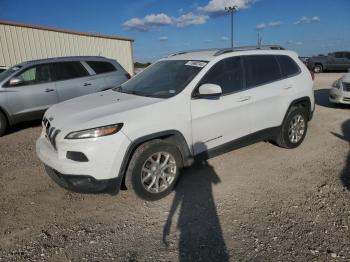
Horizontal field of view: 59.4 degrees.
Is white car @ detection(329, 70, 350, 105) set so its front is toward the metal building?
no

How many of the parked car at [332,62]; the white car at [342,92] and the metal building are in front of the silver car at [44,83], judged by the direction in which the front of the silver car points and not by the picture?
0

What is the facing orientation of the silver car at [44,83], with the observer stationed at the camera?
facing the viewer and to the left of the viewer

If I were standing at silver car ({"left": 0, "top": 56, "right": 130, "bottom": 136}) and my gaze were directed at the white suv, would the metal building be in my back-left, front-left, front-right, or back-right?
back-left

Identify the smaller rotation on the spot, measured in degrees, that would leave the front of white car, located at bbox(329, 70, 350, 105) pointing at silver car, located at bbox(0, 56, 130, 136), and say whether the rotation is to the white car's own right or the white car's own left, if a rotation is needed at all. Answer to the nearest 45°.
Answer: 0° — it already faces it

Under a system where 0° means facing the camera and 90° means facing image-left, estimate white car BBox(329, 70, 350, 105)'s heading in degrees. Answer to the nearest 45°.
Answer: approximately 45°

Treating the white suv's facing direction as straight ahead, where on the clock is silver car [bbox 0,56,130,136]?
The silver car is roughly at 3 o'clock from the white suv.

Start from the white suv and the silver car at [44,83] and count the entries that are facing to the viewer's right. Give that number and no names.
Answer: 0

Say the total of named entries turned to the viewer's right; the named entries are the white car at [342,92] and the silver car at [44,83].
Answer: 0

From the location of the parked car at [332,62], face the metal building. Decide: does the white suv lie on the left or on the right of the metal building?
left

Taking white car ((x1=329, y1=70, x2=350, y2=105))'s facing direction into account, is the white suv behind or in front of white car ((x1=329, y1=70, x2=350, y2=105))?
in front

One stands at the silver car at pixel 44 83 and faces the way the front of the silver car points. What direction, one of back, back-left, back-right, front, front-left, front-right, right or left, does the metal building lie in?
back-right

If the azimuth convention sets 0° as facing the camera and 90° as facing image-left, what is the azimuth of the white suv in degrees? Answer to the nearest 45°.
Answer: approximately 45°

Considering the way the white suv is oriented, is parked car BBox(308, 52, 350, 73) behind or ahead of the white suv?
behind

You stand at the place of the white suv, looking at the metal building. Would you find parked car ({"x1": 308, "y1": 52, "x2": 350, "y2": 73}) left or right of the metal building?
right

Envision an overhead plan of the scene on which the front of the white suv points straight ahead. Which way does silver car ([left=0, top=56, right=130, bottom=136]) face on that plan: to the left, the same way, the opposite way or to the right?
the same way

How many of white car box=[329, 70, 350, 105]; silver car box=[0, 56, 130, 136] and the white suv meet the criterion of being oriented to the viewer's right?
0

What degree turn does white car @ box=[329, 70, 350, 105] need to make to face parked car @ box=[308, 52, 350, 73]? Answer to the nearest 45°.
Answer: approximately 135° to its right

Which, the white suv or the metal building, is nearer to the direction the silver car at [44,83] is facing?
the white suv
